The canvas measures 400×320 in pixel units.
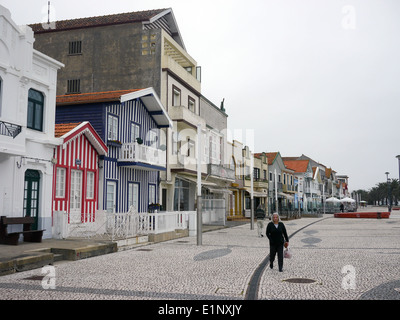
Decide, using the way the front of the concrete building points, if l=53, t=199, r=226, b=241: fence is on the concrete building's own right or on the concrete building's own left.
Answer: on the concrete building's own right

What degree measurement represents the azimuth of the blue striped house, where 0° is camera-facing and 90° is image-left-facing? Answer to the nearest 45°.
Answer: approximately 315°

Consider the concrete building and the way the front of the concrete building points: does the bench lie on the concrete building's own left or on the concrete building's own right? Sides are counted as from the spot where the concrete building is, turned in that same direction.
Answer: on the concrete building's own right

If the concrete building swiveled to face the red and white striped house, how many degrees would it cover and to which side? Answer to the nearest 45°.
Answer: approximately 45° to its right

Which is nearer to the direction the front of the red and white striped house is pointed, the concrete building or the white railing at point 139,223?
the white railing
